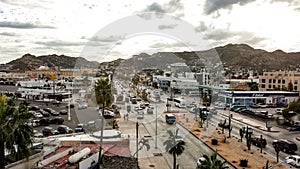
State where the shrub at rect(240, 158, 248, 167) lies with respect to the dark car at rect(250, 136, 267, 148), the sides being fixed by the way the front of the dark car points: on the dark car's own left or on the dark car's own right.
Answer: on the dark car's own left

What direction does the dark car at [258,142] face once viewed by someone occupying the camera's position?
facing away from the viewer and to the left of the viewer

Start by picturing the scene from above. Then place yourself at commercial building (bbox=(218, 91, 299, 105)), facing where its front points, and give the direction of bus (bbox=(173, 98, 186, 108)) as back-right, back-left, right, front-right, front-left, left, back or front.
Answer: front-right

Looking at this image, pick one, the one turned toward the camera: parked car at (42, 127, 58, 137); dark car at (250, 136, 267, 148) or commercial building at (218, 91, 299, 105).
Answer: the commercial building

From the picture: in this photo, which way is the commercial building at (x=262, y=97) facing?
toward the camera

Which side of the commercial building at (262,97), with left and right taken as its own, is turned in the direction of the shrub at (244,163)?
front
